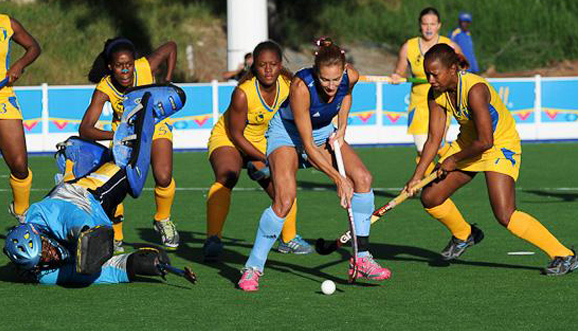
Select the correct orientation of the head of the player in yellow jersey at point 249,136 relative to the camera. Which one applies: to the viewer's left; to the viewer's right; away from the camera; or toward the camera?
toward the camera

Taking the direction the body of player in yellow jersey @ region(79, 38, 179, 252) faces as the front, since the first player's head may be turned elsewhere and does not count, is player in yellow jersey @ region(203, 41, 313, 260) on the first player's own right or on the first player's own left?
on the first player's own left

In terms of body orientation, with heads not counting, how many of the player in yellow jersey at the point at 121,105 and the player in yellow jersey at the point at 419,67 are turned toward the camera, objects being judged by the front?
2

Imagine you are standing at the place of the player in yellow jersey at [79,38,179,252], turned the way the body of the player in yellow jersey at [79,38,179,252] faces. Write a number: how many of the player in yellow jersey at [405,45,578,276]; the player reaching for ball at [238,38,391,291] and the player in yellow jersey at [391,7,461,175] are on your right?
0

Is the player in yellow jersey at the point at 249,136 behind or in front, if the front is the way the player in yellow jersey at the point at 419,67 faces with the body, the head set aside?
in front

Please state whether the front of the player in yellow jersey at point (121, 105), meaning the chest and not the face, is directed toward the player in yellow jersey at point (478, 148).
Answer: no

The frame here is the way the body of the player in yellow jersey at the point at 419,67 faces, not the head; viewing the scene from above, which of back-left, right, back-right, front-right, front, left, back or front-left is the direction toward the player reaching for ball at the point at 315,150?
front

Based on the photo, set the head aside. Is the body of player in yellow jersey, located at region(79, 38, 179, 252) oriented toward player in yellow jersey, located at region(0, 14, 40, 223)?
no

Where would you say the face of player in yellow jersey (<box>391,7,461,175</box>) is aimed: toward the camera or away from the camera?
toward the camera

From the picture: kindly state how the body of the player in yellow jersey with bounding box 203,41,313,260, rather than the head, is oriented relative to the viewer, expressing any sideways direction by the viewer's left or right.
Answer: facing the viewer and to the right of the viewer

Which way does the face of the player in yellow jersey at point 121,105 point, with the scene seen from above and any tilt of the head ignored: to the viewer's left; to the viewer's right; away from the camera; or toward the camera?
toward the camera

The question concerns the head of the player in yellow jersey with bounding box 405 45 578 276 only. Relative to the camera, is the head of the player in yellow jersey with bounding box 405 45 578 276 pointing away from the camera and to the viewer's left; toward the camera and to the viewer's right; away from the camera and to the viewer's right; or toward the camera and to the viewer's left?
toward the camera and to the viewer's left

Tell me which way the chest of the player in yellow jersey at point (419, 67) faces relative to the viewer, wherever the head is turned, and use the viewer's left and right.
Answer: facing the viewer

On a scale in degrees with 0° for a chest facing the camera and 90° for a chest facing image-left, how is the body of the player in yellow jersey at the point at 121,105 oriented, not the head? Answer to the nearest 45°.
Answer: approximately 0°

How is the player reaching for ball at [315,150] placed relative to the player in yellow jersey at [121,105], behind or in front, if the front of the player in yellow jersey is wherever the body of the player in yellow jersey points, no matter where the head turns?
in front
